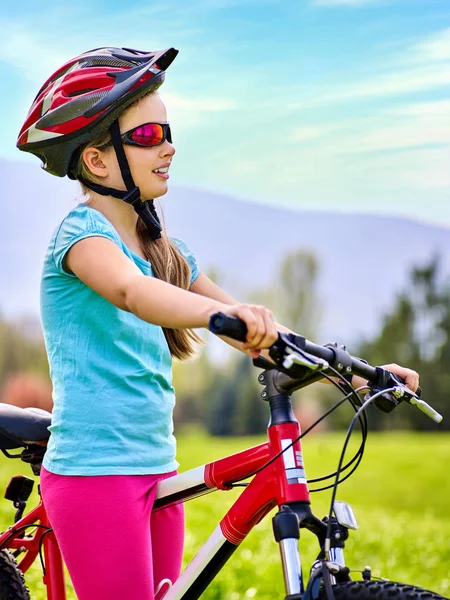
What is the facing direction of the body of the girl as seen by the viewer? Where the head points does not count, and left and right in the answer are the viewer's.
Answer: facing the viewer and to the right of the viewer

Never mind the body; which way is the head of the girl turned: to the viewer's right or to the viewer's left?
to the viewer's right
